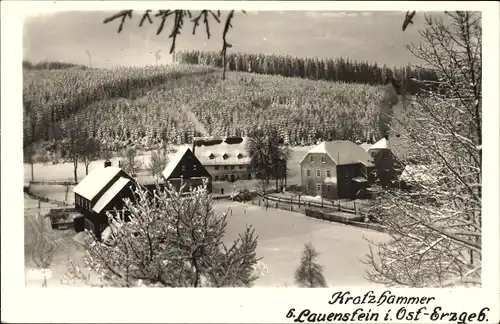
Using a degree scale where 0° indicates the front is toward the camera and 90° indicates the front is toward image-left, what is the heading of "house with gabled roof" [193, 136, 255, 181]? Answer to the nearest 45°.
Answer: approximately 0°

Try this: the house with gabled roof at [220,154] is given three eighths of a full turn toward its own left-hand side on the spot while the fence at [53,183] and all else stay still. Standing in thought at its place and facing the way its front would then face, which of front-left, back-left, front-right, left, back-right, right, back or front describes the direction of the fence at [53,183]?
back-left

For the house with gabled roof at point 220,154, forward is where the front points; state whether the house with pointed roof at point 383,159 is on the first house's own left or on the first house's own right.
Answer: on the first house's own left
